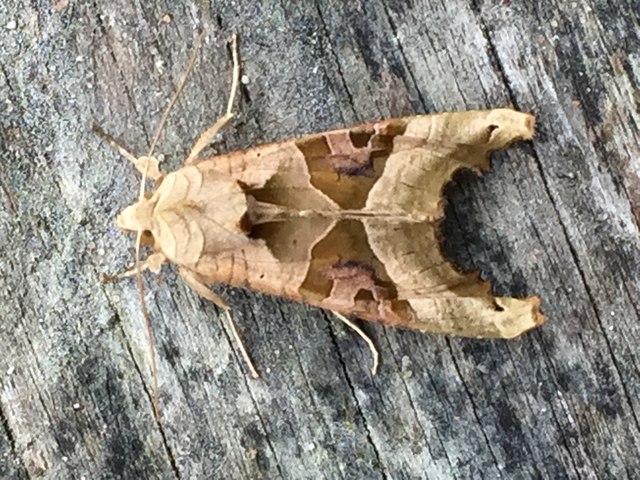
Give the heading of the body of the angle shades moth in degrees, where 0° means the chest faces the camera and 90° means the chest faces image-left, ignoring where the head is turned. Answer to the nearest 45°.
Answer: approximately 90°
